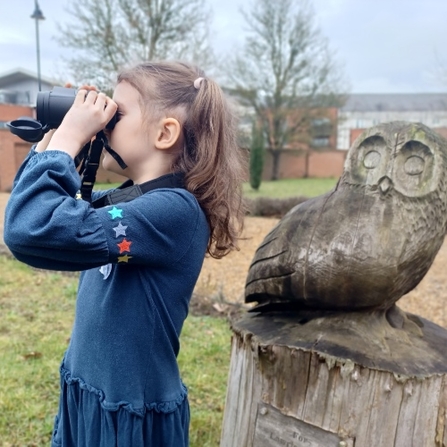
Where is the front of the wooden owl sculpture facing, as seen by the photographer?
facing the viewer and to the right of the viewer

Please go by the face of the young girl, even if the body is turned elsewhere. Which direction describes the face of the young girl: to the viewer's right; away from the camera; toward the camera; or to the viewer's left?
to the viewer's left

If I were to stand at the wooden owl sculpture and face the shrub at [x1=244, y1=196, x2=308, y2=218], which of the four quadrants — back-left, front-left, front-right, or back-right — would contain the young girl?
back-left

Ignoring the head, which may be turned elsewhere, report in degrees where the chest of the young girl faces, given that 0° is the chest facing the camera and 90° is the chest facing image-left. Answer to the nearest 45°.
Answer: approximately 90°

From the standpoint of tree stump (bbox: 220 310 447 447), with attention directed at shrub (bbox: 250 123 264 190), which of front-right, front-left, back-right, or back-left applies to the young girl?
back-left

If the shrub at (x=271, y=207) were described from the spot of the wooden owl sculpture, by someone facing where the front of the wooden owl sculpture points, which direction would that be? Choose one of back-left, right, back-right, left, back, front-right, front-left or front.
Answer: back-left

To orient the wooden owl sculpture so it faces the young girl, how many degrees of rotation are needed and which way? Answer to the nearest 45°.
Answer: approximately 90° to its right

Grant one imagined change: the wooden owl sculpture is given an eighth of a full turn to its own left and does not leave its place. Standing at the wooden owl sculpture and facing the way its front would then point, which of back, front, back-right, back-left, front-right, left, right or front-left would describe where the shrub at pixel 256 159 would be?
left
